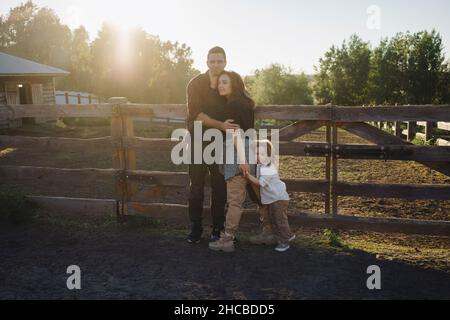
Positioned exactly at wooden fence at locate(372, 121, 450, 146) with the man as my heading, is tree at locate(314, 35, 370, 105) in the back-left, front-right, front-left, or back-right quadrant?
back-right

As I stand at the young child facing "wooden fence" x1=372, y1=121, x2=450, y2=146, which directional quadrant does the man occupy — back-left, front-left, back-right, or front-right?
back-left

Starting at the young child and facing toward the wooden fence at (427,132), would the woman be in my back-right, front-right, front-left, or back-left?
back-left
